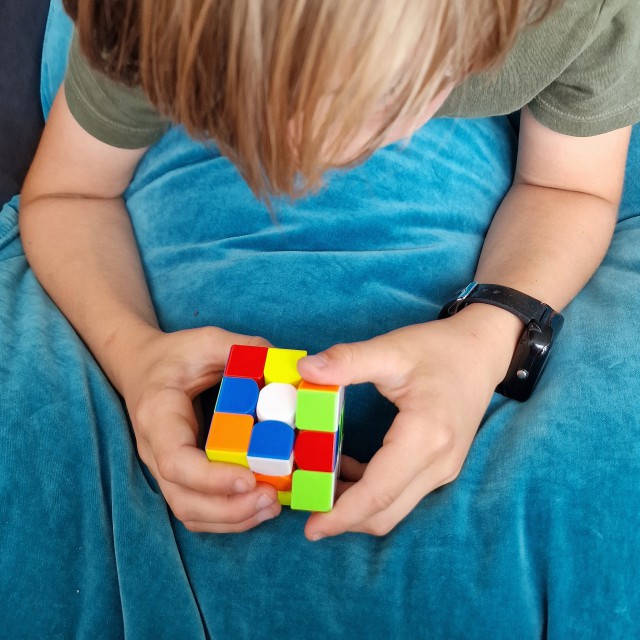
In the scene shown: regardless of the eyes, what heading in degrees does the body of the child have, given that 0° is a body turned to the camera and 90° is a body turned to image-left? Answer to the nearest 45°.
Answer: approximately 0°
